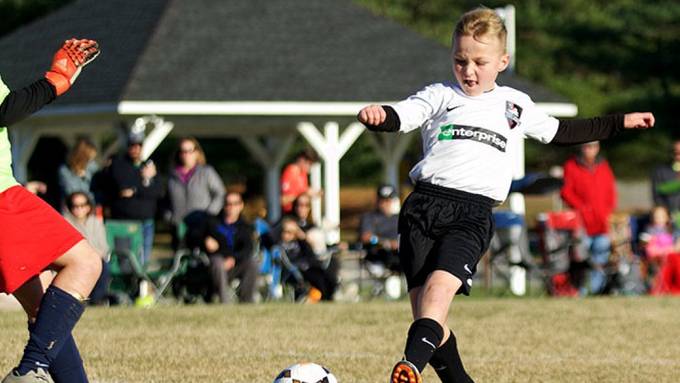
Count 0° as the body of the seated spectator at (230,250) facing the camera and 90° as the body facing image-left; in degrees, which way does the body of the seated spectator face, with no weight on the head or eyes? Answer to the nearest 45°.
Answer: approximately 0°

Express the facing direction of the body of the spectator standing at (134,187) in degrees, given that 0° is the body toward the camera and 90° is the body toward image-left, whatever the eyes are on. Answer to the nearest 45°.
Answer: approximately 0°

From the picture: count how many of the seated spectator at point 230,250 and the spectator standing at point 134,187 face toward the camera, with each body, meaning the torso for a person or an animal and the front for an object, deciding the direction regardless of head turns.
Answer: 2

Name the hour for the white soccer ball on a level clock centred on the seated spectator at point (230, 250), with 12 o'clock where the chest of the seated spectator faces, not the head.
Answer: The white soccer ball is roughly at 12 o'clock from the seated spectator.

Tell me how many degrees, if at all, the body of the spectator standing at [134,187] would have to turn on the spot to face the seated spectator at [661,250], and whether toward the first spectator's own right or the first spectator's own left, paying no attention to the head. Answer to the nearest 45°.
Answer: approximately 90° to the first spectator's own left
